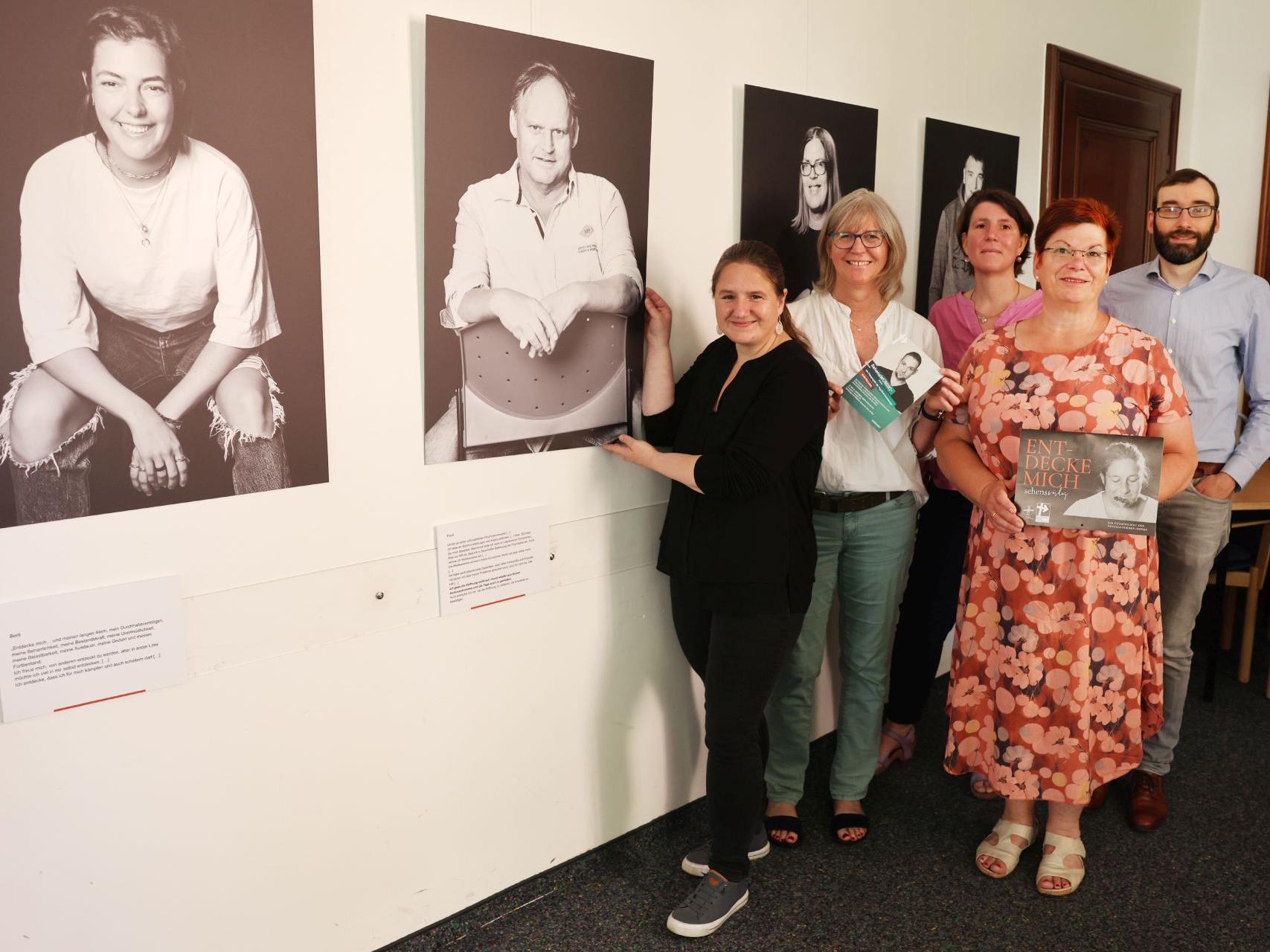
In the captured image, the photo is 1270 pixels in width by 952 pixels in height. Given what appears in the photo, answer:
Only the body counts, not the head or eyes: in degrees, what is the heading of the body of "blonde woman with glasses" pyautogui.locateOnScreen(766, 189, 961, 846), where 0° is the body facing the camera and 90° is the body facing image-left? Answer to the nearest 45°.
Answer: approximately 0°

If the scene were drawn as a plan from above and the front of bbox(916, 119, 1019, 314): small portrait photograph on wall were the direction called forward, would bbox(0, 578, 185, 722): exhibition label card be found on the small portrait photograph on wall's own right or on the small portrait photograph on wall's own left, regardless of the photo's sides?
on the small portrait photograph on wall's own right

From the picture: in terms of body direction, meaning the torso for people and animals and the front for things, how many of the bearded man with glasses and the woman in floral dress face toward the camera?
2

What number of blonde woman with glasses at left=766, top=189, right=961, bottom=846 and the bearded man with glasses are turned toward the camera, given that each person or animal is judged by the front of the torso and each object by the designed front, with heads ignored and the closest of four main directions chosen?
2

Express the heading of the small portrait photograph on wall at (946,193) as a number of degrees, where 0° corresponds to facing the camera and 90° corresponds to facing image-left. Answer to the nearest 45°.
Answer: approximately 315°

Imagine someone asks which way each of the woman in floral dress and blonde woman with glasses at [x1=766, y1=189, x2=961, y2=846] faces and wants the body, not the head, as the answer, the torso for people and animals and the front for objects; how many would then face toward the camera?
2

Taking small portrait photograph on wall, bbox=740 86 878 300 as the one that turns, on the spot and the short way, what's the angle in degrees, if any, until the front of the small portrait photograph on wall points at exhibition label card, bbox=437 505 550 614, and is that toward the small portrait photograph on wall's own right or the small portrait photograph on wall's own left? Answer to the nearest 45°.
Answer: approximately 90° to the small portrait photograph on wall's own right
